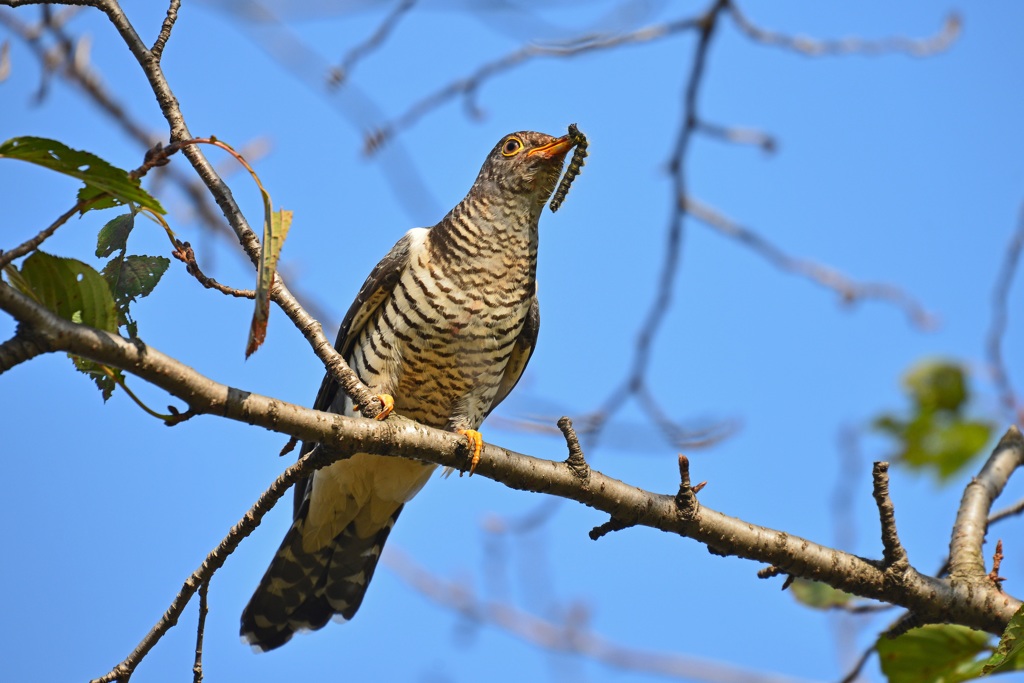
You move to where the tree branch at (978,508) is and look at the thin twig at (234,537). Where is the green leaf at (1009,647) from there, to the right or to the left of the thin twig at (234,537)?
left

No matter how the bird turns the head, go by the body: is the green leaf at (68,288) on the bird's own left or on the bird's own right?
on the bird's own right

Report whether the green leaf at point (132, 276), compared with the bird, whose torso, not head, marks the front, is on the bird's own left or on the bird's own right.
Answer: on the bird's own right

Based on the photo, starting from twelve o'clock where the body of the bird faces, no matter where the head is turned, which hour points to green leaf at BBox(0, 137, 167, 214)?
The green leaf is roughly at 4 o'clock from the bird.

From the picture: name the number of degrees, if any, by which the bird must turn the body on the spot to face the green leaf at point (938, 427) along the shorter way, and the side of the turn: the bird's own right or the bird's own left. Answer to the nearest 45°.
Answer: approximately 45° to the bird's own left

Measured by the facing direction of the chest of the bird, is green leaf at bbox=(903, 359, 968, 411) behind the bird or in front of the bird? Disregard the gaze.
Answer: behind

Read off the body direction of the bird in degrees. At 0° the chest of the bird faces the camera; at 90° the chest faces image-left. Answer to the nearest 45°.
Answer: approximately 315°

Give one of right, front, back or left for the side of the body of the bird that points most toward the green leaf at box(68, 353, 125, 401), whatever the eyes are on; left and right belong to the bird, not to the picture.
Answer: right
